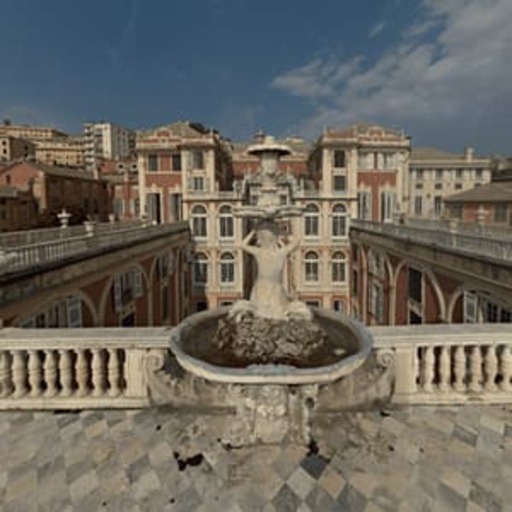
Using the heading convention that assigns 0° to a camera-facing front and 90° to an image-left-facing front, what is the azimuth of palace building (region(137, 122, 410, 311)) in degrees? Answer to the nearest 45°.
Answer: approximately 0°

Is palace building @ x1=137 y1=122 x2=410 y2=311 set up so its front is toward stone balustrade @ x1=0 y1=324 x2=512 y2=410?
yes

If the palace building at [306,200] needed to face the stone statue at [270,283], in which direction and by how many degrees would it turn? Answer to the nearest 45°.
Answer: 0° — it already faces it

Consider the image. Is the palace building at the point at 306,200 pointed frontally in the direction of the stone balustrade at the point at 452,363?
yes
